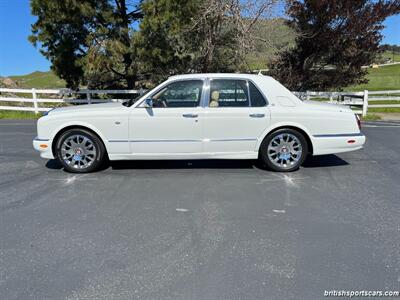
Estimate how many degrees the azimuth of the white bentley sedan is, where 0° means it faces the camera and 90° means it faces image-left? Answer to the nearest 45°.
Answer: approximately 90°
